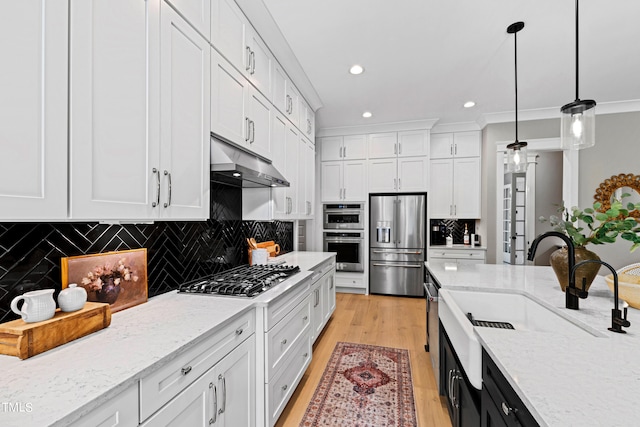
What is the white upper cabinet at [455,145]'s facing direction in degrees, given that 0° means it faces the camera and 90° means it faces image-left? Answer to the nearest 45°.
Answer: approximately 0°

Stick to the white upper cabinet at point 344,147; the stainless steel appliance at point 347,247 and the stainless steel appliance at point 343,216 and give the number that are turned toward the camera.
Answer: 3

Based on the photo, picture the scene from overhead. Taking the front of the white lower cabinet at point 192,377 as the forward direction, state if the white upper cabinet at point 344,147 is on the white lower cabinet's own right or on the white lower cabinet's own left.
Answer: on the white lower cabinet's own left

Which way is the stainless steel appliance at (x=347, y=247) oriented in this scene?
toward the camera

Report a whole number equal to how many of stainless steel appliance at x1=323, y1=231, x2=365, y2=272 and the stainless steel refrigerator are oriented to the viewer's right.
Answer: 0

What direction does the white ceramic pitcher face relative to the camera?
to the viewer's right

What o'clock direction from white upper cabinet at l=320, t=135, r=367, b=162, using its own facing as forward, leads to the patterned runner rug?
The patterned runner rug is roughly at 12 o'clock from the white upper cabinet.

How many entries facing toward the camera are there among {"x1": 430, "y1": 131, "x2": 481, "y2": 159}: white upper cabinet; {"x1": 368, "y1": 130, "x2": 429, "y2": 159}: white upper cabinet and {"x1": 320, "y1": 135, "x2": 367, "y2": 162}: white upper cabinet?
3

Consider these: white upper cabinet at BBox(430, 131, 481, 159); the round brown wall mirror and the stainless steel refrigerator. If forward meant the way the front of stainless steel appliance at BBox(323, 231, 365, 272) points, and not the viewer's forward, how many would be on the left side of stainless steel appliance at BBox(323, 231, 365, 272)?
3

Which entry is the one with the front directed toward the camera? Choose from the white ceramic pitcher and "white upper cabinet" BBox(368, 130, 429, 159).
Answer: the white upper cabinet

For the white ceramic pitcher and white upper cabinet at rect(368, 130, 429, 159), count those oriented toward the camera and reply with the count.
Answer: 1

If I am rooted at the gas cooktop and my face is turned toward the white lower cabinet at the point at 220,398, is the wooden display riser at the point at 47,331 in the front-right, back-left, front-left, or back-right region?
front-right

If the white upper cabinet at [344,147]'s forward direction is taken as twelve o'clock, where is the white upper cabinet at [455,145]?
the white upper cabinet at [455,145] is roughly at 9 o'clock from the white upper cabinet at [344,147].
